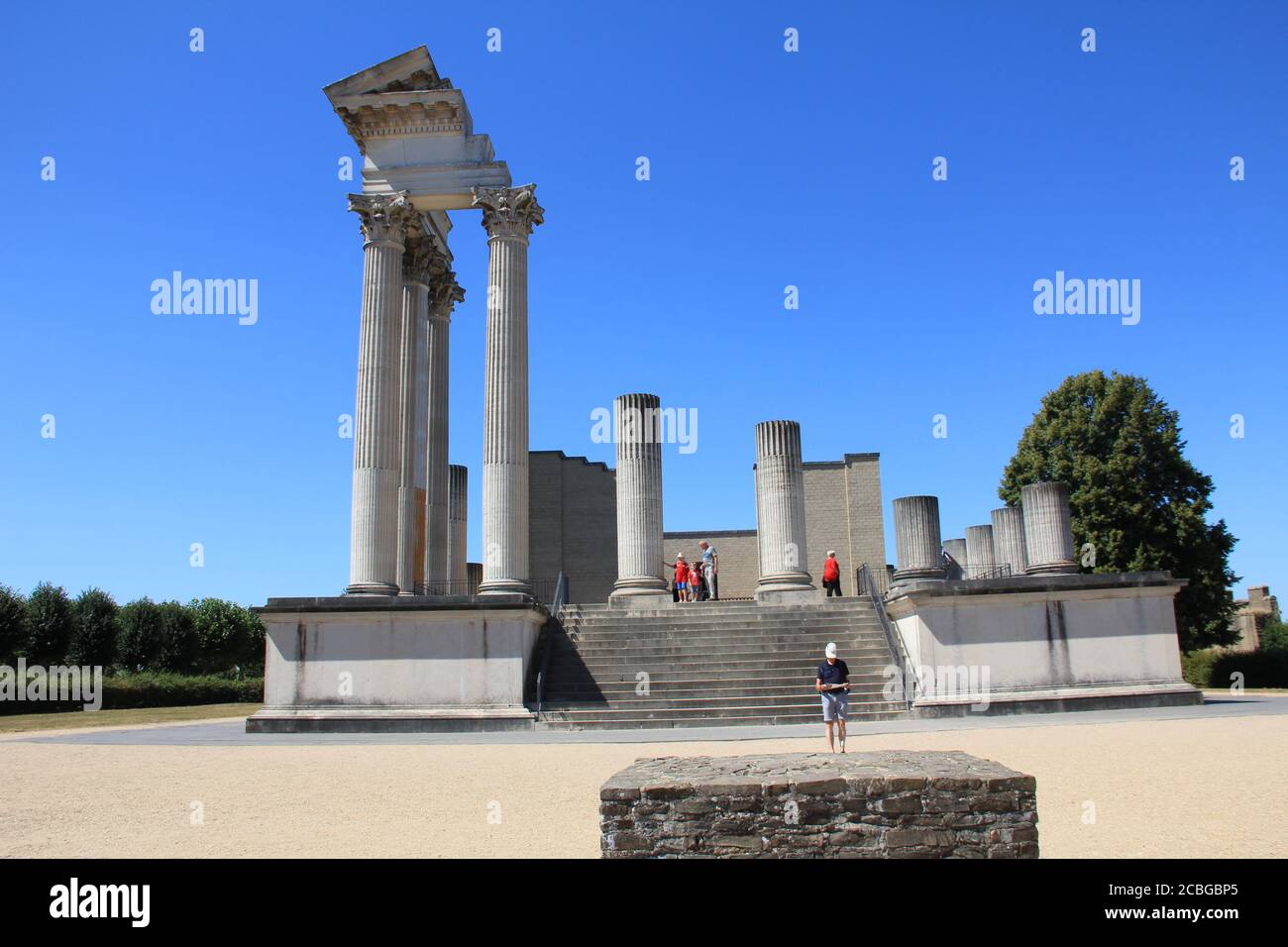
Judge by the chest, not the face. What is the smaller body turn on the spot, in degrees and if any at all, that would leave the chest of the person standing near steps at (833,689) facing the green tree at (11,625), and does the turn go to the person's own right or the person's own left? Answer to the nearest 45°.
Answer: approximately 135° to the person's own right

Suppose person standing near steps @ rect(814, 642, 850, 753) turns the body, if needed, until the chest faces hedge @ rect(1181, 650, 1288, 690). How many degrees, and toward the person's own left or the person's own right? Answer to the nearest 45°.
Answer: approximately 135° to the person's own left

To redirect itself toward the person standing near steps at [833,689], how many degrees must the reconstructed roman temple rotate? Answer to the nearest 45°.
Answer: approximately 45° to its left

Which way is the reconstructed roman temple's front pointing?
toward the camera

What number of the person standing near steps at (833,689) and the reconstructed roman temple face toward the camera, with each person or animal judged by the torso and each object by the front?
2

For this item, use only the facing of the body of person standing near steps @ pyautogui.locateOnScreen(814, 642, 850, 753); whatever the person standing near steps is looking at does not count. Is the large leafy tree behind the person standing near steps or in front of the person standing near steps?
behind

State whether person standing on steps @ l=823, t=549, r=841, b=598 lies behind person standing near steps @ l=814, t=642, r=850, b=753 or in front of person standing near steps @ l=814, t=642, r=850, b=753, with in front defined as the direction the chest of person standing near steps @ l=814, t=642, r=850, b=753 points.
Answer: behind

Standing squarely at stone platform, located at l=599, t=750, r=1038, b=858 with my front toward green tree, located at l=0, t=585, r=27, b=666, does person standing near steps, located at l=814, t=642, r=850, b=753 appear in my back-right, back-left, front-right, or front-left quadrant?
front-right

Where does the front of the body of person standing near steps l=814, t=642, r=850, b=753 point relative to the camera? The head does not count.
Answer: toward the camera
